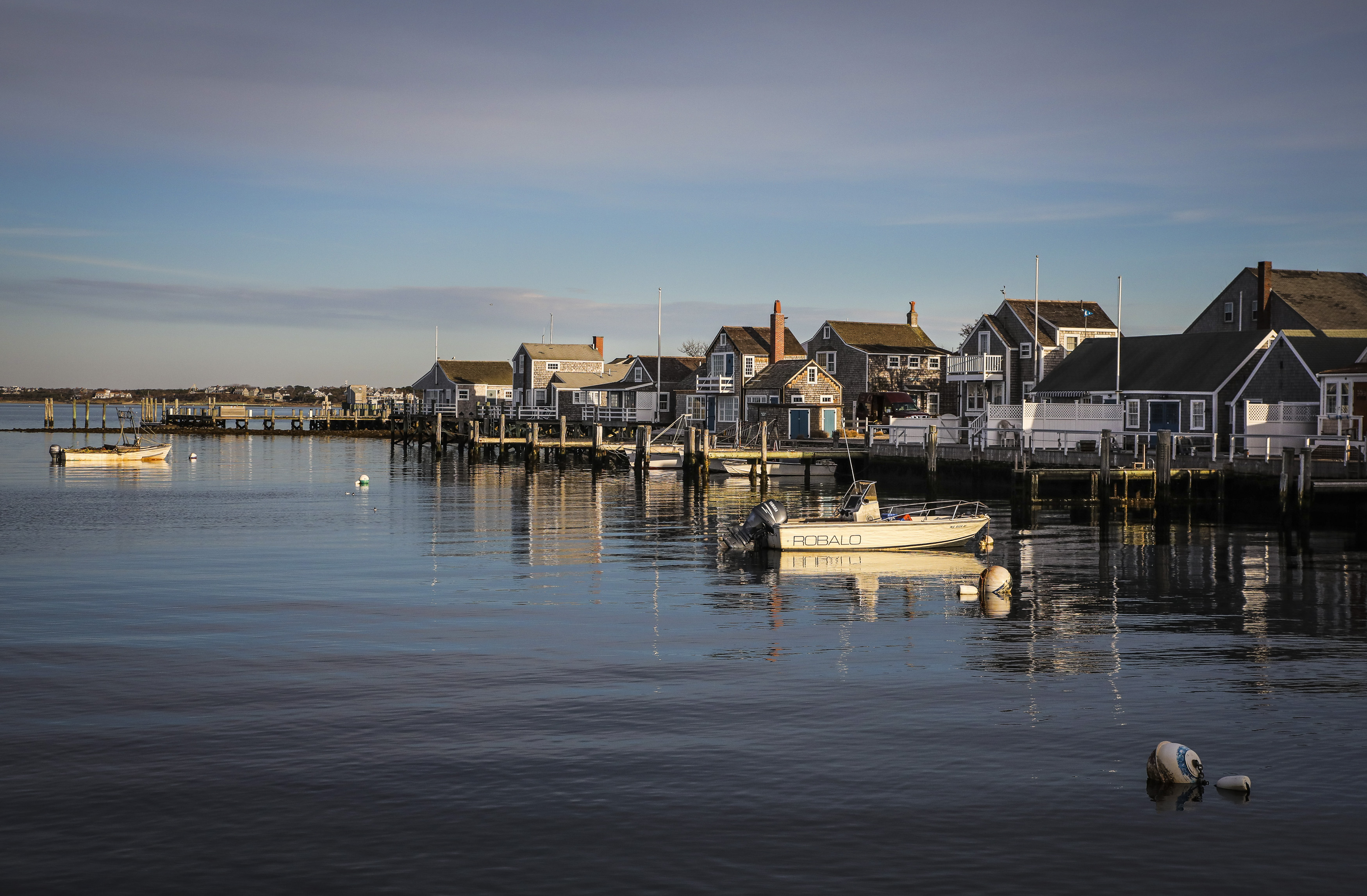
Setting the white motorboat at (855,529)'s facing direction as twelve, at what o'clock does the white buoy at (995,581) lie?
The white buoy is roughly at 2 o'clock from the white motorboat.

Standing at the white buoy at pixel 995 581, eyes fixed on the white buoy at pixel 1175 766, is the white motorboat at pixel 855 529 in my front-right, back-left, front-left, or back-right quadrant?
back-right

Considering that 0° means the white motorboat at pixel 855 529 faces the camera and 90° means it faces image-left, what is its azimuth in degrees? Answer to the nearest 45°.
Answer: approximately 270°

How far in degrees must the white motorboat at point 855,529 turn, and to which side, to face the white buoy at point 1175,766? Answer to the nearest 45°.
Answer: approximately 90° to its right
